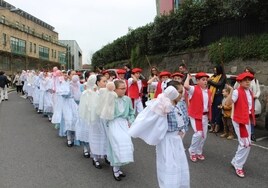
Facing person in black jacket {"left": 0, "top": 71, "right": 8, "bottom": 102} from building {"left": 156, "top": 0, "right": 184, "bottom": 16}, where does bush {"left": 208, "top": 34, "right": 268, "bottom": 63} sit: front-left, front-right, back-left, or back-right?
front-left

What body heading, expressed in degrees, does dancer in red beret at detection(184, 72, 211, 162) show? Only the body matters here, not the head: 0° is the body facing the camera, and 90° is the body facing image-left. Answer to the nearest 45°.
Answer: approximately 315°

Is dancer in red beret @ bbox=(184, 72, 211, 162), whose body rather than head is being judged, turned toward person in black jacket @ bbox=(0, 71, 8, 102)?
no

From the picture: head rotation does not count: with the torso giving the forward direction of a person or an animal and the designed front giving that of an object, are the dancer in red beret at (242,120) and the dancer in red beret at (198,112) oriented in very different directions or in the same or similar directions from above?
same or similar directions

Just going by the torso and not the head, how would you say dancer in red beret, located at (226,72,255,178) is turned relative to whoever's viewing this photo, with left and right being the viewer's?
facing the viewer and to the right of the viewer

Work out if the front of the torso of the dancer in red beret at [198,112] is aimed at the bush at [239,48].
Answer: no

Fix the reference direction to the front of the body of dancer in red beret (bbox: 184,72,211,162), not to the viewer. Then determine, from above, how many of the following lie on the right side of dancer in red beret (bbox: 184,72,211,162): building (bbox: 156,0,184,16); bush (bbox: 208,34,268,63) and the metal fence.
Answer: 0

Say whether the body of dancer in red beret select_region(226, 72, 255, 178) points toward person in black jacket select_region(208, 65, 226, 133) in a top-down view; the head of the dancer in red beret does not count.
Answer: no

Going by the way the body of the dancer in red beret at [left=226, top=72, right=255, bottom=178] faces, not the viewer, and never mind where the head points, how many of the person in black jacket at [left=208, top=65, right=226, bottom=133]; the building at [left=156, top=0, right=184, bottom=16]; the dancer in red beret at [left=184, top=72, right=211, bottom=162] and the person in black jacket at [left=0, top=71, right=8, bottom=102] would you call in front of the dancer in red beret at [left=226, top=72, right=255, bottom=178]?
0

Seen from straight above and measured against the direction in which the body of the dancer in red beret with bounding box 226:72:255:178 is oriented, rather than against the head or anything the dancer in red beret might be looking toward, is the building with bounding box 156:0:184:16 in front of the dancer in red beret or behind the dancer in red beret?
behind

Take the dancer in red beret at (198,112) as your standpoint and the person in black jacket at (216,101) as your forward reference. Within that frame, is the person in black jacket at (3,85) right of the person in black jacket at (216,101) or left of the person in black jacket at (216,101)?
left

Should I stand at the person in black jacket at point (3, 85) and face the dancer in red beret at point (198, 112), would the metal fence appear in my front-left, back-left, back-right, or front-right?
front-left

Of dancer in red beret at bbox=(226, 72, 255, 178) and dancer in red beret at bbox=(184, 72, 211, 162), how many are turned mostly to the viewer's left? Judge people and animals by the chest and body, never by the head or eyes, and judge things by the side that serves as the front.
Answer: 0

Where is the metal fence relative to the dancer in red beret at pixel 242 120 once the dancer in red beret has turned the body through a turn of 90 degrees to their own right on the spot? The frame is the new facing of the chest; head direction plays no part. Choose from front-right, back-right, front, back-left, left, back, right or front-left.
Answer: back-right

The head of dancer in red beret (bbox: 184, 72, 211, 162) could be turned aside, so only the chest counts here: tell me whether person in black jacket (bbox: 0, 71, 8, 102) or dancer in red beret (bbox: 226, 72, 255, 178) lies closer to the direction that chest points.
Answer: the dancer in red beret

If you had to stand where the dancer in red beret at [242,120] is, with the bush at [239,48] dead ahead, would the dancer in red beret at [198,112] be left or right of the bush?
left
